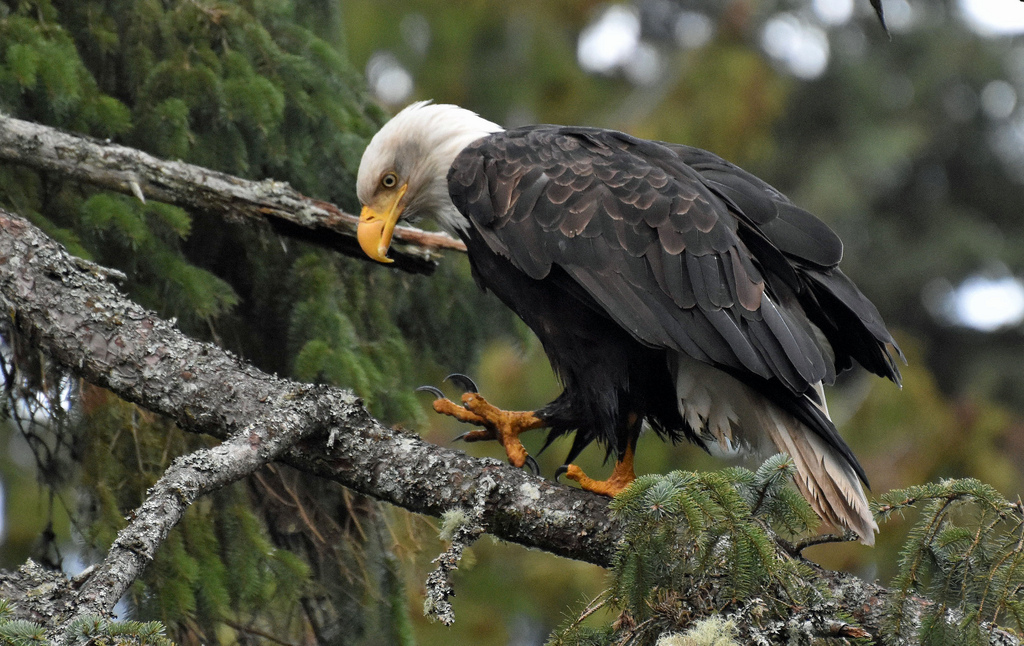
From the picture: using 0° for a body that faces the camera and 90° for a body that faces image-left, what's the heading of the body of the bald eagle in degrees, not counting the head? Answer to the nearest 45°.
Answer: approximately 90°
